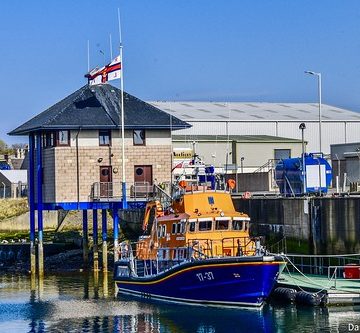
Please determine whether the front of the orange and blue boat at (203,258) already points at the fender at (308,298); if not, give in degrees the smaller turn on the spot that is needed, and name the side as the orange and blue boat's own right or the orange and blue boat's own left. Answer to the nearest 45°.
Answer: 0° — it already faces it

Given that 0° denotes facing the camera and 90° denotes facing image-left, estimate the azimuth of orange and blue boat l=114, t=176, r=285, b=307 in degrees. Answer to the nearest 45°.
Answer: approximately 315°
